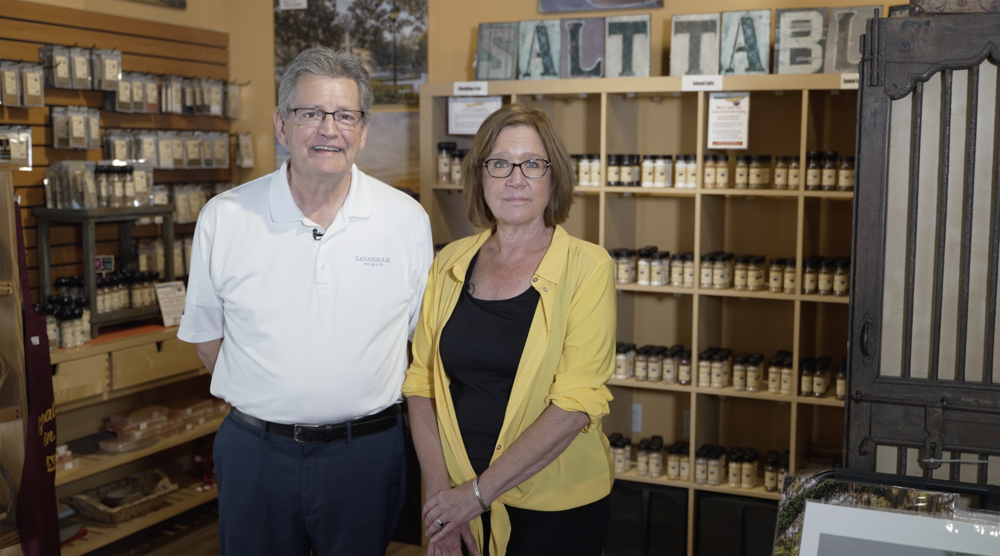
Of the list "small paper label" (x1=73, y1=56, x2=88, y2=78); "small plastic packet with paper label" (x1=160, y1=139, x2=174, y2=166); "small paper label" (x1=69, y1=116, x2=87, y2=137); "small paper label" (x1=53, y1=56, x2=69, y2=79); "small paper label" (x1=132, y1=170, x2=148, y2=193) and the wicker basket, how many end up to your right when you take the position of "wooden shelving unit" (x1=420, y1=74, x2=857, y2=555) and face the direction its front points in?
6

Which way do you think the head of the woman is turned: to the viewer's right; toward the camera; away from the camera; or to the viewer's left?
toward the camera

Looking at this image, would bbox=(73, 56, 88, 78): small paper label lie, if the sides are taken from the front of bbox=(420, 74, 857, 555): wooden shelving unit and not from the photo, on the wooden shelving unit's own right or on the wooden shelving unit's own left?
on the wooden shelving unit's own right

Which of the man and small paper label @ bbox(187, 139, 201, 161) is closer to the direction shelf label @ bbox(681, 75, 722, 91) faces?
the man

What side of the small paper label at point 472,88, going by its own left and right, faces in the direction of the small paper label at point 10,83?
right

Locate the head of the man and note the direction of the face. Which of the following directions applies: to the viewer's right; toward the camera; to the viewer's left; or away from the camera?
toward the camera

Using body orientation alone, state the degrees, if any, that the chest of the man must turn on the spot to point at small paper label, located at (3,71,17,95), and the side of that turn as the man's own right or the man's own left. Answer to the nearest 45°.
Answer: approximately 135° to the man's own right

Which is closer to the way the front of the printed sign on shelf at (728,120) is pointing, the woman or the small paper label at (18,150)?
the woman

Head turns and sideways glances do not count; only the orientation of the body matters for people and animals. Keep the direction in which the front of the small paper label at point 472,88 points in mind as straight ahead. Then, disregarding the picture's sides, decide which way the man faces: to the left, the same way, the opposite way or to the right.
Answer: the same way

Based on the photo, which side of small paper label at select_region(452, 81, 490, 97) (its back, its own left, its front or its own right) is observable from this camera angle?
front

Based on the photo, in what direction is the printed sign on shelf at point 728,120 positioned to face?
toward the camera

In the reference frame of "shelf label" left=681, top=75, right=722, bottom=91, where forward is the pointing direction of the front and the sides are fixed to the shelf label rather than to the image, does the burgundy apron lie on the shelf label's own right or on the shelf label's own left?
on the shelf label's own right

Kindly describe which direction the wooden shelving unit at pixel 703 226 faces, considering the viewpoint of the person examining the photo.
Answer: facing the viewer

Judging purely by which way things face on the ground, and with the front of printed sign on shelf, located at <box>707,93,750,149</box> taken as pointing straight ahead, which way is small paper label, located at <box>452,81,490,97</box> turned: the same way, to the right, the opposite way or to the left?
the same way
